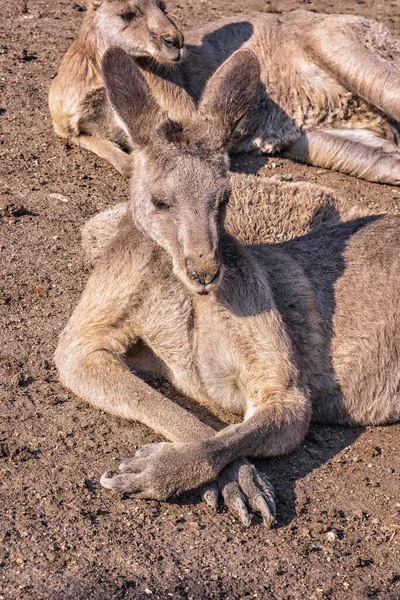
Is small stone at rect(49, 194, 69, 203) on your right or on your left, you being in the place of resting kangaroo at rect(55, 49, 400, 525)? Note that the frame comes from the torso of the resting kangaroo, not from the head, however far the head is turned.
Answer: on your right

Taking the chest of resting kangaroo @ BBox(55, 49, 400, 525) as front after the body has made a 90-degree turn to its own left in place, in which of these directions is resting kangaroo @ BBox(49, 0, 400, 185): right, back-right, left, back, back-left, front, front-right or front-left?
back-left

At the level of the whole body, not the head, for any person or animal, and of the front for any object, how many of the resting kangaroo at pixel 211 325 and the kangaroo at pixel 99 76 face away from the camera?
0

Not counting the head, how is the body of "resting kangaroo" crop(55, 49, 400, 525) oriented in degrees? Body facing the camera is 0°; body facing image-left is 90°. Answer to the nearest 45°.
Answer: approximately 45°
